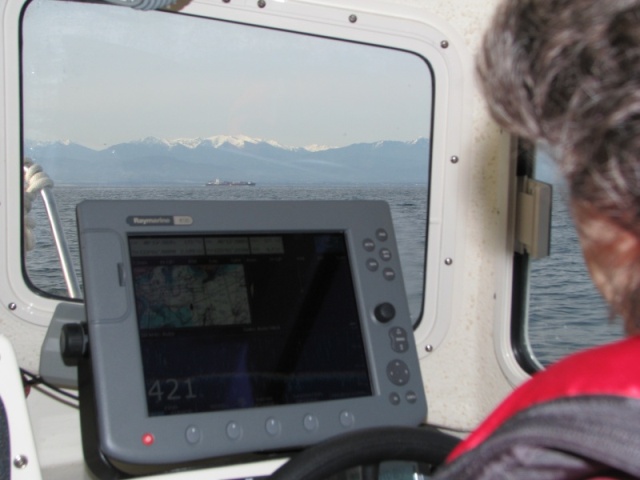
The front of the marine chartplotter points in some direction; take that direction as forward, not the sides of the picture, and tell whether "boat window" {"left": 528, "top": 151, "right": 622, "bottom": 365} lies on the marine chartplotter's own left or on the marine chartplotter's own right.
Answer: on the marine chartplotter's own left

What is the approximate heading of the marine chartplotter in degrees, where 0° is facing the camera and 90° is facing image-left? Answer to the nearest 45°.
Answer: approximately 315°
